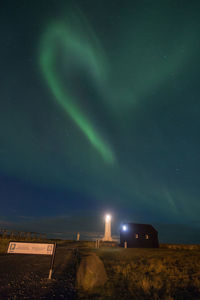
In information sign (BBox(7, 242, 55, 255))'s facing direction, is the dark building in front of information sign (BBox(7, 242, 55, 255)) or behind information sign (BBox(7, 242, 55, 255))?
behind

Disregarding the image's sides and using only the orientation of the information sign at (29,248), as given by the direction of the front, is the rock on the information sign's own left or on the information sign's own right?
on the information sign's own left

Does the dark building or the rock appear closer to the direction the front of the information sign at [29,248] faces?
the rock

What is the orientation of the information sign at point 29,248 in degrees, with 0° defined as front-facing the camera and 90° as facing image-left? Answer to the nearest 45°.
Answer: approximately 0°
